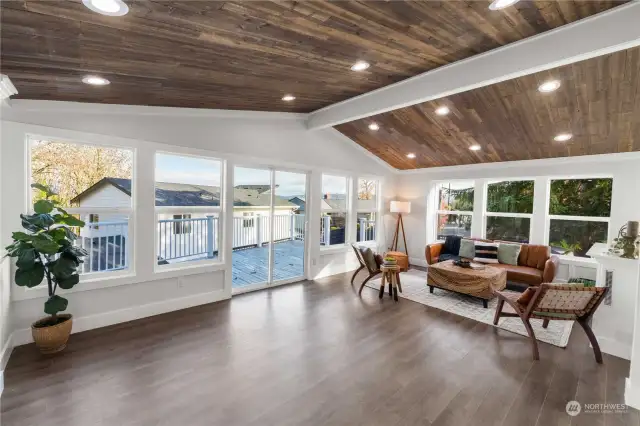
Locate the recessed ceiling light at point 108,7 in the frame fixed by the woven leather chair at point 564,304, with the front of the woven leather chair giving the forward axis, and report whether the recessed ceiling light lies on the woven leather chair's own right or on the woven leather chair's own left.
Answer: on the woven leather chair's own left

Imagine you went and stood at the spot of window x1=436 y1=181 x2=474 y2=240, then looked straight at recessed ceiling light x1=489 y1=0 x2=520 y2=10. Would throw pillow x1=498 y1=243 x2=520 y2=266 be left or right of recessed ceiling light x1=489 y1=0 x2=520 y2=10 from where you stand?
left

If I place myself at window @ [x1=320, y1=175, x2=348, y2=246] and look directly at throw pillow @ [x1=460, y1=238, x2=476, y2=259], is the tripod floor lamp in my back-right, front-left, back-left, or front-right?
front-left
